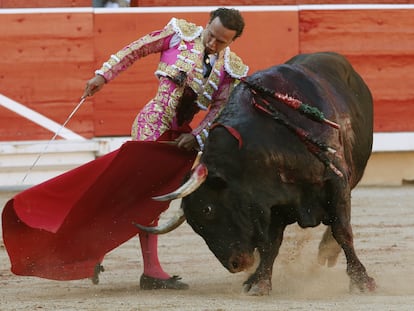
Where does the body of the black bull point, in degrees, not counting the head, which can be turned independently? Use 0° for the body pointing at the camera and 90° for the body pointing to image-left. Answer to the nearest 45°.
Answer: approximately 45°
